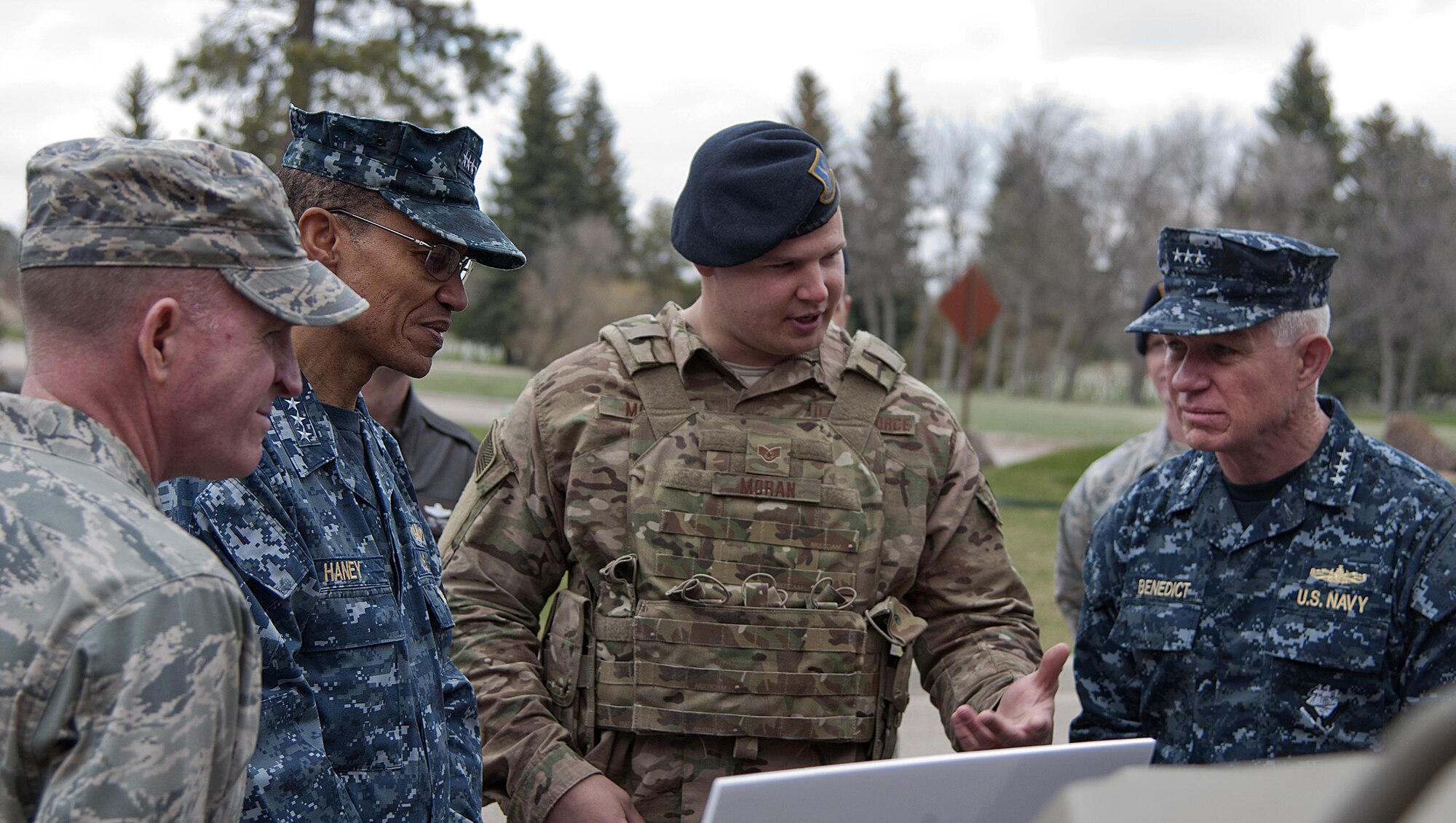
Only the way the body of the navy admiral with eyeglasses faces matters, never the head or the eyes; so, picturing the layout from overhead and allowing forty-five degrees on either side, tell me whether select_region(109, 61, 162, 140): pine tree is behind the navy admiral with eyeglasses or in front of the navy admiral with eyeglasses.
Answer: behind

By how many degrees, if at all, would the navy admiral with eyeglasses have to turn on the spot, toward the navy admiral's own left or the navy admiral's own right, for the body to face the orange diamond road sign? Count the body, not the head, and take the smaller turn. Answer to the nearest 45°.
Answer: approximately 90° to the navy admiral's own left

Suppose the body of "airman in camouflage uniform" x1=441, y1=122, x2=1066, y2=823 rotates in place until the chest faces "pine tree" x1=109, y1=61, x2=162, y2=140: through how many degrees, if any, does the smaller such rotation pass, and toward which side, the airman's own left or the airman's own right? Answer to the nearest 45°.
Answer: approximately 135° to the airman's own right

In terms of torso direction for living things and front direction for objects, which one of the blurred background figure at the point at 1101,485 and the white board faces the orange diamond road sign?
the white board

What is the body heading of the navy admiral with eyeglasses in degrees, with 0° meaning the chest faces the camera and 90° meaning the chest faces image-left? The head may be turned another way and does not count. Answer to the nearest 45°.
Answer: approximately 315°

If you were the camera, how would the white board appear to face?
facing away from the viewer

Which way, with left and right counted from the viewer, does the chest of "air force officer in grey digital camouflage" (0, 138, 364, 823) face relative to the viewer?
facing away from the viewer and to the right of the viewer

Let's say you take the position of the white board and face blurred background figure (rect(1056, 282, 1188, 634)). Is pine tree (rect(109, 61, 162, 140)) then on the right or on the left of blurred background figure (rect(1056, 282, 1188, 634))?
left
